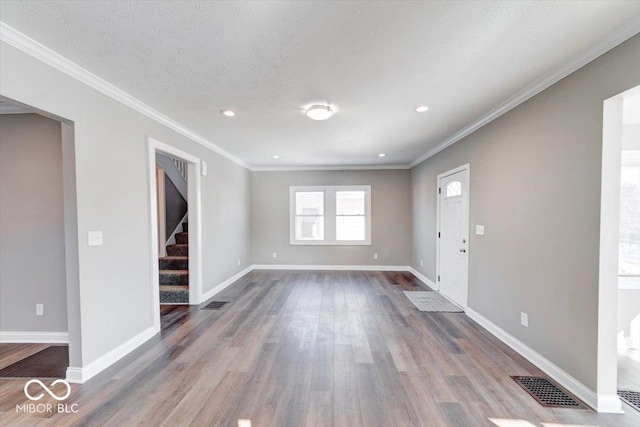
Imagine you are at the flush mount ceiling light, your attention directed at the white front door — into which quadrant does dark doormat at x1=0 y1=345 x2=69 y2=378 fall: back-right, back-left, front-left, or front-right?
back-left

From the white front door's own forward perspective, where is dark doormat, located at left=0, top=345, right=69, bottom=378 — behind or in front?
in front

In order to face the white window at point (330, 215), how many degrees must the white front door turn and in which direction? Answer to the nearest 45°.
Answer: approximately 90° to its right

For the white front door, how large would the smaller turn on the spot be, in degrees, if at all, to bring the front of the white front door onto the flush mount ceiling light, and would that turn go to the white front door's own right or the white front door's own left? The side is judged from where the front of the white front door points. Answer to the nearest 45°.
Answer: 0° — it already faces it

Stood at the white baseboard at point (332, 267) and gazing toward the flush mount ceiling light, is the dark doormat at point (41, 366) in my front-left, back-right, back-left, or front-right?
front-right

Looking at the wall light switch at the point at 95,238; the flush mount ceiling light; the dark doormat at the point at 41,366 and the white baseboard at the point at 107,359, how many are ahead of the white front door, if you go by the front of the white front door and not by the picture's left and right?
4

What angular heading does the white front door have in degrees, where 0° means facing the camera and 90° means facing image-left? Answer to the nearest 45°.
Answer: approximately 45°

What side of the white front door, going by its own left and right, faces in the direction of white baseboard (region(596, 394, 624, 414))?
left

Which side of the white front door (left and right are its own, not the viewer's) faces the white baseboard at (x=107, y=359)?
front

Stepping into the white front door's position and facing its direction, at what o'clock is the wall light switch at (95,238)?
The wall light switch is roughly at 12 o'clock from the white front door.

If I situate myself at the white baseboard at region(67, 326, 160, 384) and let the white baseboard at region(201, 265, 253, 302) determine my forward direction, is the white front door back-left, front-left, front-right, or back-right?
front-right

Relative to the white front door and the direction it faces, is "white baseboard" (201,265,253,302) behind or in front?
in front

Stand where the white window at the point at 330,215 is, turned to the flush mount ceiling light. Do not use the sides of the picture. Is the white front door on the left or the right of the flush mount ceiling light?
left

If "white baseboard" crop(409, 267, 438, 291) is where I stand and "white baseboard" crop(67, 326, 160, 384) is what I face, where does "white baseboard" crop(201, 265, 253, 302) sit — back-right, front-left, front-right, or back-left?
front-right
